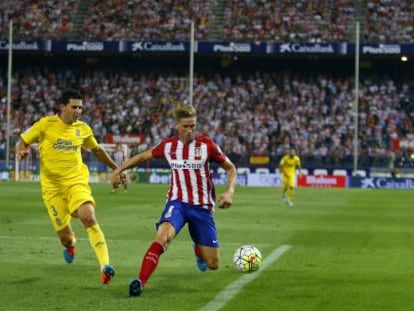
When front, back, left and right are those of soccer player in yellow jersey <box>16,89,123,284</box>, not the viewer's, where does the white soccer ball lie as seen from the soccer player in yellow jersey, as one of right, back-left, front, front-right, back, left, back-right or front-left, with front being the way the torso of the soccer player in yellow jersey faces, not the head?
front-left

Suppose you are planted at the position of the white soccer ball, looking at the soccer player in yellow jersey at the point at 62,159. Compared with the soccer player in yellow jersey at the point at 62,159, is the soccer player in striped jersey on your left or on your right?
left

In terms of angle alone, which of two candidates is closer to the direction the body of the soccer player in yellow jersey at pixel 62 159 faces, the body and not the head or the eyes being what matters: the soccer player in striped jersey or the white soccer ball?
the soccer player in striped jersey

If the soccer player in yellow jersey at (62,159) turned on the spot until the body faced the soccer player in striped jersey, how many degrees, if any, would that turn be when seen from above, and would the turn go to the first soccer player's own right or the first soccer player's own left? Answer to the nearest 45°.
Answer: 0° — they already face them

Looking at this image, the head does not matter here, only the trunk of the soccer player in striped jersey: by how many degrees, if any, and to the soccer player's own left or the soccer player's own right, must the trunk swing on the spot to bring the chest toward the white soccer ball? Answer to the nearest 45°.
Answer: approximately 135° to the soccer player's own left

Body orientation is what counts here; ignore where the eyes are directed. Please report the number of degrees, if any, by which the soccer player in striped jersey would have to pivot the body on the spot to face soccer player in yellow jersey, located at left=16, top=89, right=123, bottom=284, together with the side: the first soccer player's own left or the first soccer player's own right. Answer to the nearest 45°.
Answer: approximately 135° to the first soccer player's own right

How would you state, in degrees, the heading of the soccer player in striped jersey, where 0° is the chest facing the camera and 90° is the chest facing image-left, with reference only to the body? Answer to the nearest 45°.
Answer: approximately 0°
